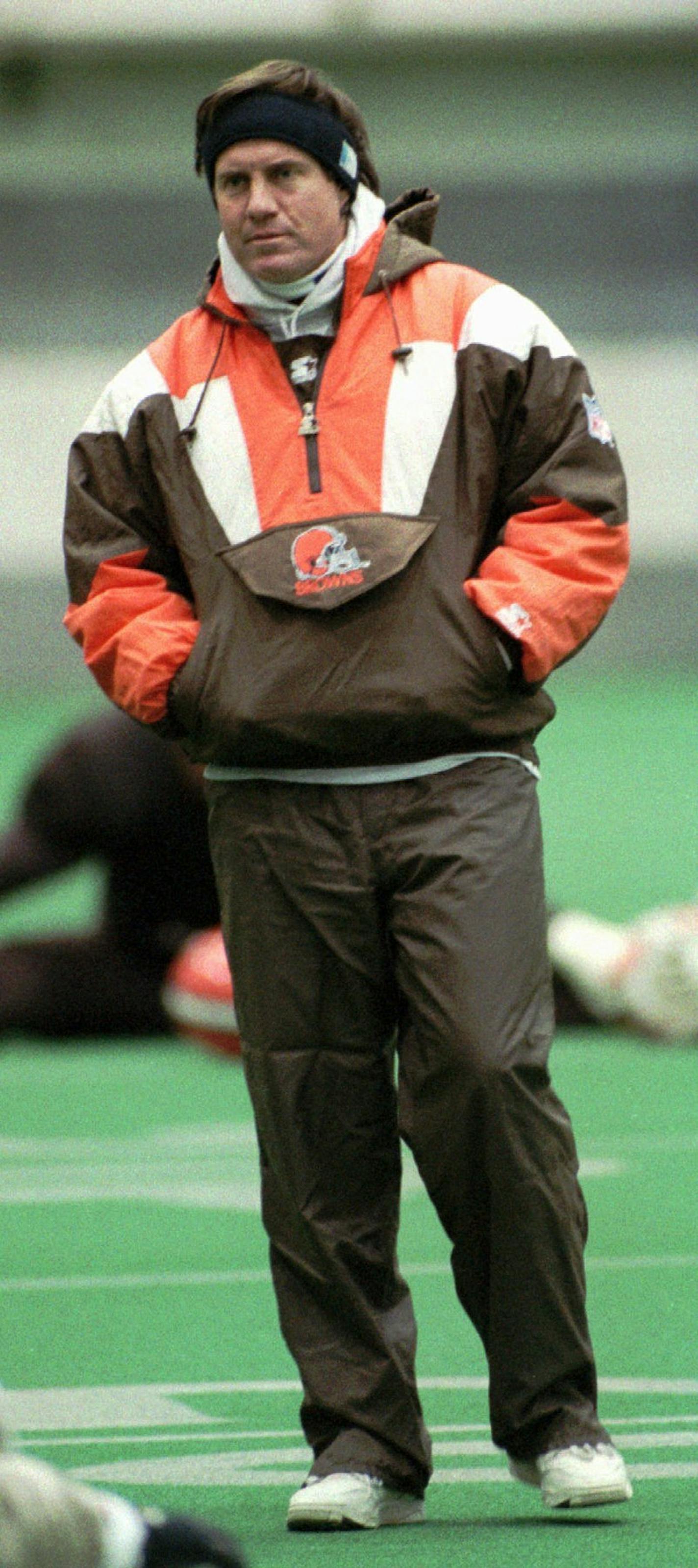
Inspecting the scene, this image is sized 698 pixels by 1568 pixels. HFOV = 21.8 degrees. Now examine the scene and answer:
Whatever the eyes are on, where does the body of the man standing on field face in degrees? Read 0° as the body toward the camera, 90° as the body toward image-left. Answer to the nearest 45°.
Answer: approximately 0°
